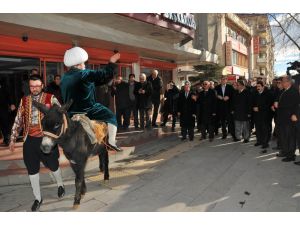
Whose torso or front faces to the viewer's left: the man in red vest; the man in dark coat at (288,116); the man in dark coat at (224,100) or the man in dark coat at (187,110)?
the man in dark coat at (288,116)

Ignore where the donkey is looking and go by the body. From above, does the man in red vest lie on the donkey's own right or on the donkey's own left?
on the donkey's own right

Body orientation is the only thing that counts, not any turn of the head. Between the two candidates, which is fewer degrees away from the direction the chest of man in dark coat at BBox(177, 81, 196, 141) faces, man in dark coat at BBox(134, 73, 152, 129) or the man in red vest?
the man in red vest

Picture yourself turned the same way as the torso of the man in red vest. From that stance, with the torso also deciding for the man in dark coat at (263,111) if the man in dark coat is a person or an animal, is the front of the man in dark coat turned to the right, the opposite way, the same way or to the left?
to the right

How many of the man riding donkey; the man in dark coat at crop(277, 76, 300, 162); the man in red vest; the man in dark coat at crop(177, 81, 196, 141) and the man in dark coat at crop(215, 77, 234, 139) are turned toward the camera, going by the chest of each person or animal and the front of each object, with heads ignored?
3

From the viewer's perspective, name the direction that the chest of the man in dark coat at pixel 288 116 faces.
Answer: to the viewer's left

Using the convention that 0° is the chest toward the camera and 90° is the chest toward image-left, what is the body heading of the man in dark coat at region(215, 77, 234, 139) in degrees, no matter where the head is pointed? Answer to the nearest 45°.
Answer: approximately 0°

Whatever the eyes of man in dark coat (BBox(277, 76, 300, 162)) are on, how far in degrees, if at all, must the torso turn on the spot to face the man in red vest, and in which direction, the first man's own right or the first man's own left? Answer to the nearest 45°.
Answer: approximately 45° to the first man's own left
